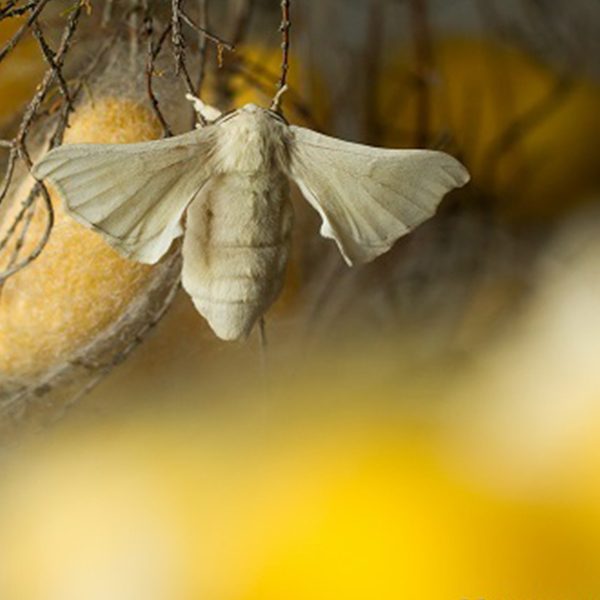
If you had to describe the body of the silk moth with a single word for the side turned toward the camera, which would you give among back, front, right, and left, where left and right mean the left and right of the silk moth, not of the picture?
back
